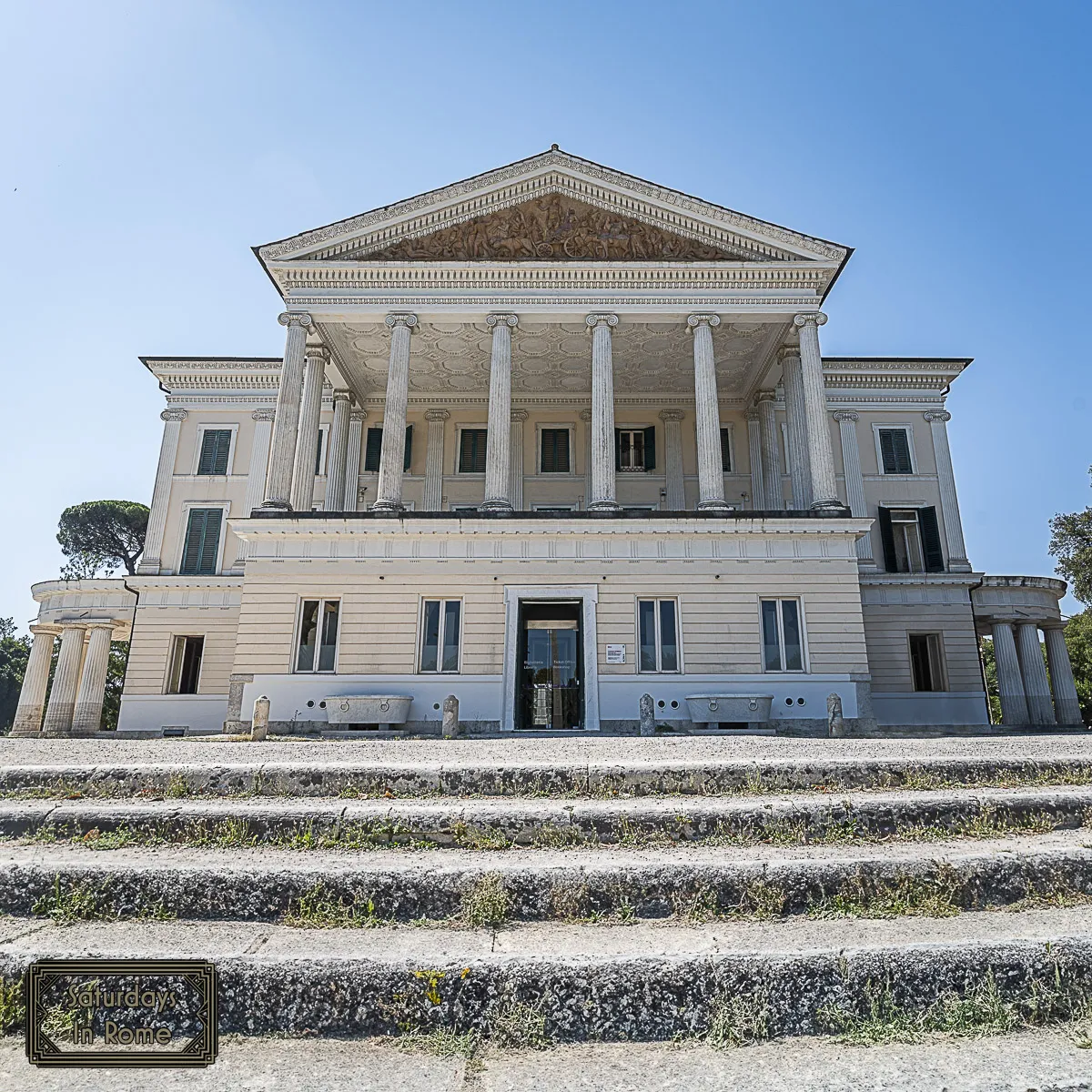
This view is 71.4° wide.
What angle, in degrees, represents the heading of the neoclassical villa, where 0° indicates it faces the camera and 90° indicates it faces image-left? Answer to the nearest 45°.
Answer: approximately 0°
